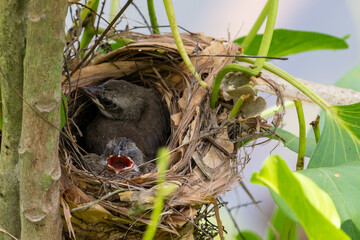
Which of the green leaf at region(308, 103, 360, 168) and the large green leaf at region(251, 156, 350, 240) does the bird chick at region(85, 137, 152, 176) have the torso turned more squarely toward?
the large green leaf

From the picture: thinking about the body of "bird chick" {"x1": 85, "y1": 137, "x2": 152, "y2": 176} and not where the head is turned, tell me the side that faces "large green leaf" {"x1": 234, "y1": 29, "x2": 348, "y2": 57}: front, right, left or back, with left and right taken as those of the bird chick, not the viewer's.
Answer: left

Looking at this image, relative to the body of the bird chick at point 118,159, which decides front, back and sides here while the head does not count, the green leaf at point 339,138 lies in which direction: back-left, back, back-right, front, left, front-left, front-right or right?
front-left

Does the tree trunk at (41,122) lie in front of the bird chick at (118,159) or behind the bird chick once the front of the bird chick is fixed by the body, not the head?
in front

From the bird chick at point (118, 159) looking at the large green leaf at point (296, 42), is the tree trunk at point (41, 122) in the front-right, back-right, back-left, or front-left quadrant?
back-right

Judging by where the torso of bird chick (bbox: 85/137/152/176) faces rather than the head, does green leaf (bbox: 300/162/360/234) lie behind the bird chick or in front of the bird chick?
in front

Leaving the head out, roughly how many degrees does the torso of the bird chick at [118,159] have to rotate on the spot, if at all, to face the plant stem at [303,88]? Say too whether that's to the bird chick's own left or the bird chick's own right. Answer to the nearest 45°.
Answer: approximately 45° to the bird chick's own left

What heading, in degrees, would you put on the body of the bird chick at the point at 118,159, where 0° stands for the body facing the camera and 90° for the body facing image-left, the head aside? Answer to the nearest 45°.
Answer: approximately 0°
